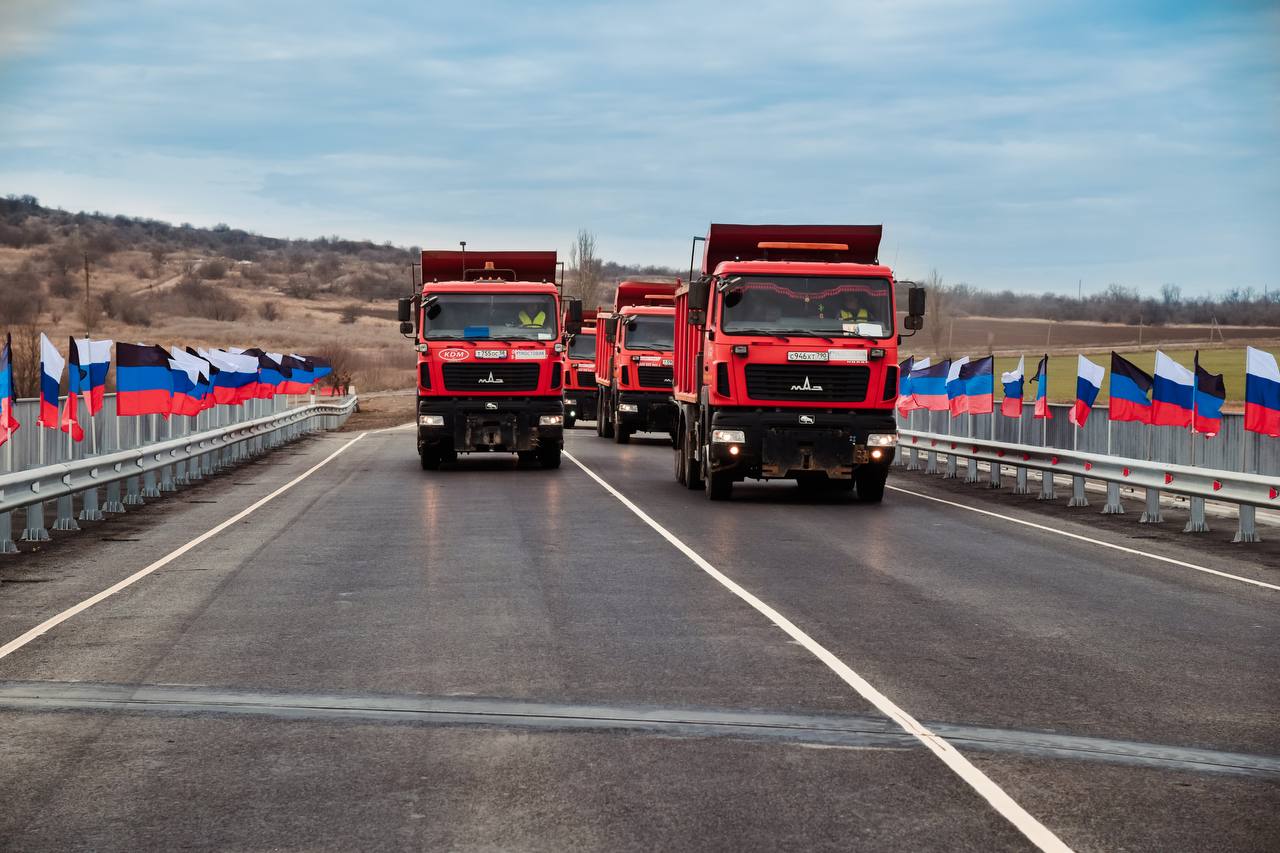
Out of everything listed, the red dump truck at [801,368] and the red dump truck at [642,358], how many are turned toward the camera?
2

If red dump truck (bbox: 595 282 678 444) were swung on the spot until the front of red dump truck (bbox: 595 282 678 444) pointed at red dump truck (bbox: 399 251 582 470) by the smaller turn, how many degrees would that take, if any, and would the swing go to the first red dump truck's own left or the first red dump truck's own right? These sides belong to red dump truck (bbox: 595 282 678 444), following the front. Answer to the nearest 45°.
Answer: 0° — it already faces it

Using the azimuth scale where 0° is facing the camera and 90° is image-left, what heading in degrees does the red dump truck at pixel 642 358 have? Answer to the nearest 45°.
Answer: approximately 0°

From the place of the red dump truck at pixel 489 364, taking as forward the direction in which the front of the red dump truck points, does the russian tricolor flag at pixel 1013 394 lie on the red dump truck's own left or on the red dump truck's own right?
on the red dump truck's own left

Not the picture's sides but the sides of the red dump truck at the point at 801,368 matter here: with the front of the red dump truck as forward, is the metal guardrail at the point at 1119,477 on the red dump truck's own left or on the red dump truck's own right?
on the red dump truck's own left

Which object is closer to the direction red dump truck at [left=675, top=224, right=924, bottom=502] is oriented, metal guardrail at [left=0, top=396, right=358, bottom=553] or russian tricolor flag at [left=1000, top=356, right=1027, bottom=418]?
the metal guardrail

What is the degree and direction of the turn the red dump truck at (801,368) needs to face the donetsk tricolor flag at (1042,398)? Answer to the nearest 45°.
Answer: approximately 135° to its left

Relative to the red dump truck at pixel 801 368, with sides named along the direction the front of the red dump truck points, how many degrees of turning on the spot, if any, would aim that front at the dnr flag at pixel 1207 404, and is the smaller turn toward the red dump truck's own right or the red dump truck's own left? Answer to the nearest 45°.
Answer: approximately 90° to the red dump truck's own left
